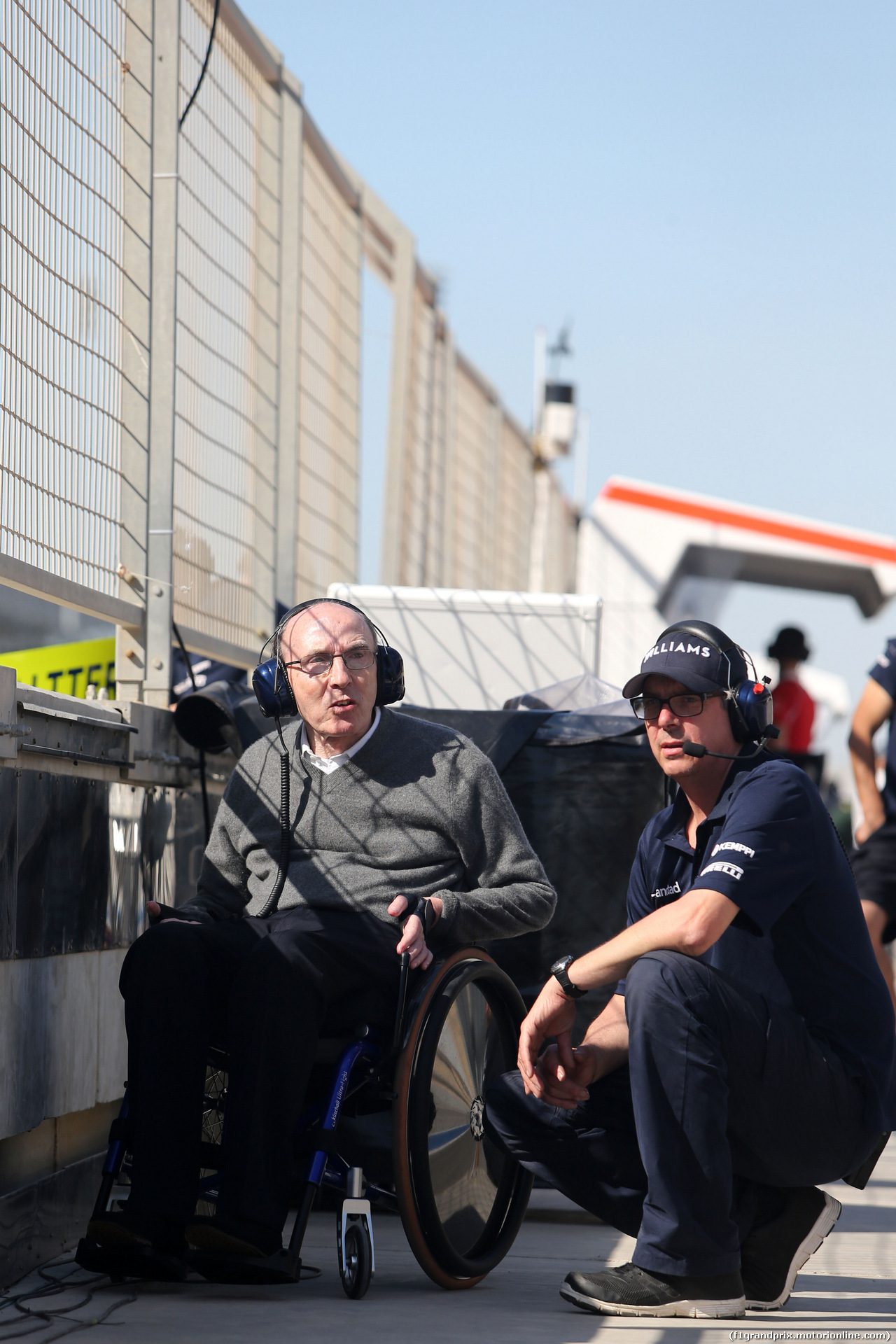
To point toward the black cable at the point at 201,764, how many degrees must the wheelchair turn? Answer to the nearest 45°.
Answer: approximately 135° to its right

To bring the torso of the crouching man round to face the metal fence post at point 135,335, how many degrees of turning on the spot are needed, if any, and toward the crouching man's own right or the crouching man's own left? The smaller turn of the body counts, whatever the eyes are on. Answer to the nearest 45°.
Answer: approximately 90° to the crouching man's own right

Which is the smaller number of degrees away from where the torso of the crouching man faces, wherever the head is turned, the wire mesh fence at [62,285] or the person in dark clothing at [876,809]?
the wire mesh fence

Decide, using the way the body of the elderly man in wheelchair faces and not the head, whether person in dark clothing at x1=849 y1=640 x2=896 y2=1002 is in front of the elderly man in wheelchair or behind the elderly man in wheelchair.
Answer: behind

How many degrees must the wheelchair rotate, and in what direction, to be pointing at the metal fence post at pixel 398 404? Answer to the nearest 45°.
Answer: approximately 135° to its right

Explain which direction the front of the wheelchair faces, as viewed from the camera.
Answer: facing the viewer and to the left of the viewer

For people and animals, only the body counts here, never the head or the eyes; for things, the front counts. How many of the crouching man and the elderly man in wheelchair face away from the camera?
0

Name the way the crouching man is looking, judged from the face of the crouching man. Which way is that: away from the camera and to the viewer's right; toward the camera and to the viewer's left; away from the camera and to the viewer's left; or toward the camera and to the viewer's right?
toward the camera and to the viewer's left

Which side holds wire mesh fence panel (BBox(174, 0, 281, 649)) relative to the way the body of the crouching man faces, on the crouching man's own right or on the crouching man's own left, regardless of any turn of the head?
on the crouching man's own right

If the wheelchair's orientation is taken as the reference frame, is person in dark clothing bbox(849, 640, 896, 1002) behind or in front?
behind
